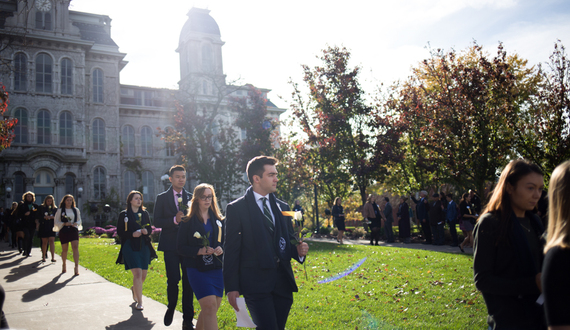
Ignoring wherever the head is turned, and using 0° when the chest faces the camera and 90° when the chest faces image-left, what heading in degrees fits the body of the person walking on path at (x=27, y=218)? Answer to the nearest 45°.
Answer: approximately 0°

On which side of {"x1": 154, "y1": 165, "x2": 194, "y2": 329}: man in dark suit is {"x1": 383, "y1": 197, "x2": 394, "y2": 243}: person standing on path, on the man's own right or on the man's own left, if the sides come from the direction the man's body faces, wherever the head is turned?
on the man's own left

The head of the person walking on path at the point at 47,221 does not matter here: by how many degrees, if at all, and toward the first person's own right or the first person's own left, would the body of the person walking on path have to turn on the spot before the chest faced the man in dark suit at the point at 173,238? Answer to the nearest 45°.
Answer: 0° — they already face them

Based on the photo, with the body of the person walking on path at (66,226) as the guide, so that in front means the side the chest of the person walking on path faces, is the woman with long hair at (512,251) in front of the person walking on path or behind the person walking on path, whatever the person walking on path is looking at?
in front

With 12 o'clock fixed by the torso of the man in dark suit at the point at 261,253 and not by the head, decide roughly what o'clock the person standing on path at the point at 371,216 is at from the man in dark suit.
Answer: The person standing on path is roughly at 8 o'clock from the man in dark suit.
